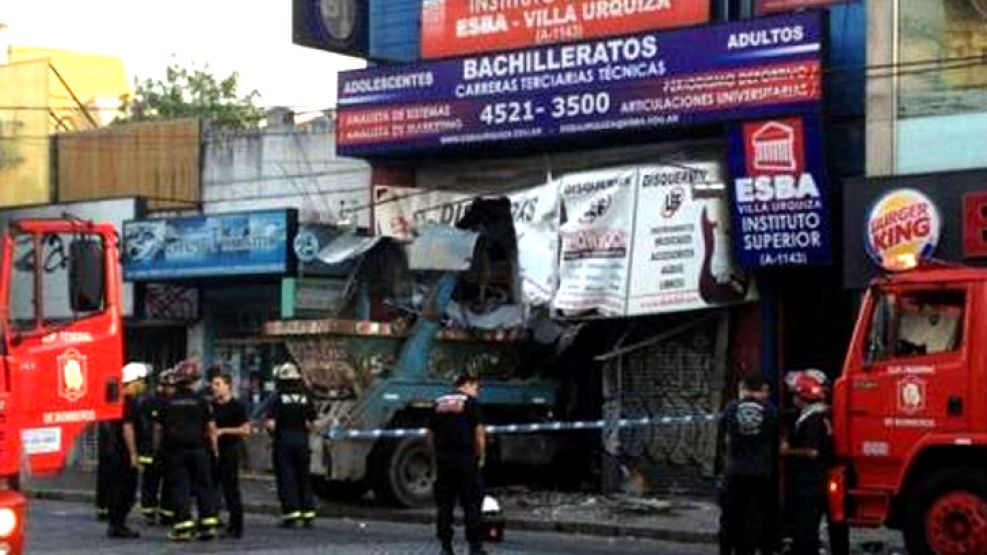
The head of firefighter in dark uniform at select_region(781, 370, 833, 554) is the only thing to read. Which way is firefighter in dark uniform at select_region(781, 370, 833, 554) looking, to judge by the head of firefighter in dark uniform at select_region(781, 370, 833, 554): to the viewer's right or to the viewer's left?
to the viewer's left

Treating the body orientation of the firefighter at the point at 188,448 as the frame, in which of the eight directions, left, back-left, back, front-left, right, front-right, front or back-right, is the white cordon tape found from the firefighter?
front-right

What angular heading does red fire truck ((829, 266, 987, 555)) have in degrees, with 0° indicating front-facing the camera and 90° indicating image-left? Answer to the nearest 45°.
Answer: approximately 90°

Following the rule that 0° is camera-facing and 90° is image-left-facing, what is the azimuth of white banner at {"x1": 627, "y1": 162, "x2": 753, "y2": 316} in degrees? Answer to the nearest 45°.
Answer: approximately 0°

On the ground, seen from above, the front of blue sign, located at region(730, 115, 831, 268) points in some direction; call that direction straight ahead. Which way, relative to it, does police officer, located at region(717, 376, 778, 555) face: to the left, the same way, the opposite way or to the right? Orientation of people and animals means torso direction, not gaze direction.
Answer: the opposite way

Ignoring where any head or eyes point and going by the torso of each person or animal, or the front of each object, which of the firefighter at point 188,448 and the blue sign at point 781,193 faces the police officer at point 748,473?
the blue sign

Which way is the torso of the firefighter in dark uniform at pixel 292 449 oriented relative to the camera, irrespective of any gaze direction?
away from the camera

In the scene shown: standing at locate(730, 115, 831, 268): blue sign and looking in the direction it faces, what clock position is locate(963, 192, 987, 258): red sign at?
The red sign is roughly at 10 o'clock from the blue sign.

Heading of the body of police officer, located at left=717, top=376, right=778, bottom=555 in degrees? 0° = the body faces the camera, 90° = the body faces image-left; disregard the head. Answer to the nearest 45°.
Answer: approximately 180°

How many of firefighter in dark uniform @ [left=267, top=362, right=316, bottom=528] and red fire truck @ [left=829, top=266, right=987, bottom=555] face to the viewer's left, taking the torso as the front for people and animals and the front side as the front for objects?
1
